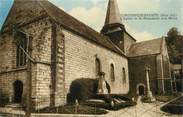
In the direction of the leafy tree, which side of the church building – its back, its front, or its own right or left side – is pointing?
back

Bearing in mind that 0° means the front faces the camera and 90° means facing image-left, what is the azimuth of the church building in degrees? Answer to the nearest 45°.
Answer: approximately 45°
